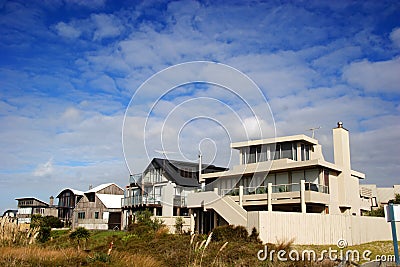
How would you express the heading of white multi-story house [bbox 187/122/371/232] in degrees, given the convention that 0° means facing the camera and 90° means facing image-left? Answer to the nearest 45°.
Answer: approximately 45°

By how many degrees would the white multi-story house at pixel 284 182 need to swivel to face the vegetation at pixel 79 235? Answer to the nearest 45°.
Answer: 0° — it already faces it

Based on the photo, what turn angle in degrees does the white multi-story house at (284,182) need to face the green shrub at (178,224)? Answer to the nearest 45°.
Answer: approximately 45° to its right
